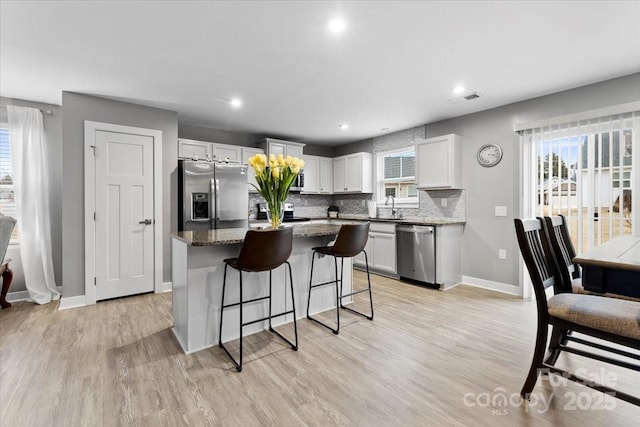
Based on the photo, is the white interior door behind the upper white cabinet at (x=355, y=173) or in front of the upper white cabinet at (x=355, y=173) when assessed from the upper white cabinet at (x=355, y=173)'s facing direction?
in front

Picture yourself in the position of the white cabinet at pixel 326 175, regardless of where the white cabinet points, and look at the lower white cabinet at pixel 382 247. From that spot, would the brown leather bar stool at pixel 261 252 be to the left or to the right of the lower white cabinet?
right

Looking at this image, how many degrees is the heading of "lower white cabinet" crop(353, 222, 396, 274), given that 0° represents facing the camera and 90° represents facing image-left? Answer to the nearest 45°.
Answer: approximately 45°

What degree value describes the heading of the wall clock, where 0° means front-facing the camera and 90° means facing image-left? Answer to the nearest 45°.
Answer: approximately 45°

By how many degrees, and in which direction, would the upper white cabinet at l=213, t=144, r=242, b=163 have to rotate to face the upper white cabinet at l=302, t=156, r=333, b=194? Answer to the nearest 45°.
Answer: approximately 90° to its left

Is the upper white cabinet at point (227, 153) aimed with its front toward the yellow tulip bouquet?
yes

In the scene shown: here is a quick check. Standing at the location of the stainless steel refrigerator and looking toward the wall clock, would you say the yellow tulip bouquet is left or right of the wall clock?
right

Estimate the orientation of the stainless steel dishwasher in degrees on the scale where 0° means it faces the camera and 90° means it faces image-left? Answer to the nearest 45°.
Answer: approximately 45°

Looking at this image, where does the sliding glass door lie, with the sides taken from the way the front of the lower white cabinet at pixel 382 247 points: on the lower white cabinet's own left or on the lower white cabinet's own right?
on the lower white cabinet's own left

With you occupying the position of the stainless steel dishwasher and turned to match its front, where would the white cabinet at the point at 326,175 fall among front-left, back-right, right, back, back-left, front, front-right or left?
right

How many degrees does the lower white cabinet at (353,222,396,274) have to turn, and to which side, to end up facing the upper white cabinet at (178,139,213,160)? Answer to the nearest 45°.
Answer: approximately 45° to its right
